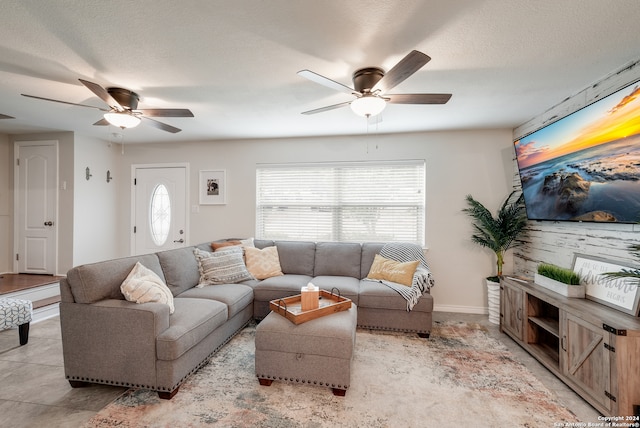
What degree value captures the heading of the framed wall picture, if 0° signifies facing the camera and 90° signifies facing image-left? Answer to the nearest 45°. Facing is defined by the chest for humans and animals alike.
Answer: approximately 0°

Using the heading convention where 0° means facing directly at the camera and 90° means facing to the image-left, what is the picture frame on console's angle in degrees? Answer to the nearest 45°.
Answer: approximately 45°

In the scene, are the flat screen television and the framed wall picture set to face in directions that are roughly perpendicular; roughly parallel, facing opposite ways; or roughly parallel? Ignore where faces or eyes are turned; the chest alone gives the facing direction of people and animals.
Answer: roughly perpendicular

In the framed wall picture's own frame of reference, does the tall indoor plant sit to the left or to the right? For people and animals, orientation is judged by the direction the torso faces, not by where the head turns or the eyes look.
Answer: on its left

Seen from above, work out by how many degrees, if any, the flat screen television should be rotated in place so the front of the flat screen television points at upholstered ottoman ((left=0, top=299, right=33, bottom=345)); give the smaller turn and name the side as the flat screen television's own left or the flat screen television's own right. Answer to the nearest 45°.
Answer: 0° — it already faces it

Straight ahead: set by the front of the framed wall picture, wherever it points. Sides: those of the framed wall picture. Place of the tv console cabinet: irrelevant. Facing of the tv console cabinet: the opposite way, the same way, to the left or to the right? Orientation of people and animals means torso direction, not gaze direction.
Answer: to the right
